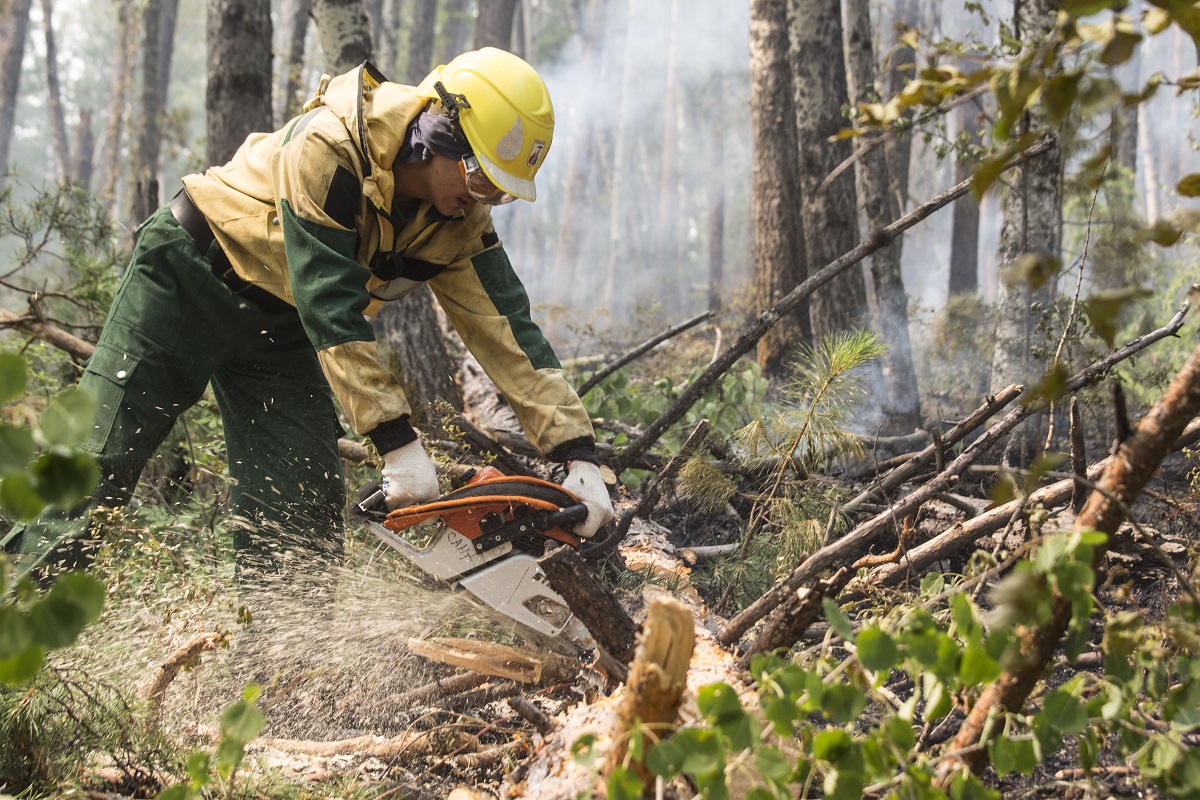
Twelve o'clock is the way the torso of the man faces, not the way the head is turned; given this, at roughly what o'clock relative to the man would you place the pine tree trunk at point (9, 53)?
The pine tree trunk is roughly at 7 o'clock from the man.

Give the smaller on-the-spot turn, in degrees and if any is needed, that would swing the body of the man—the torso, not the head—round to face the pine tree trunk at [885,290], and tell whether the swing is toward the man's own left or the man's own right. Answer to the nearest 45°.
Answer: approximately 90° to the man's own left

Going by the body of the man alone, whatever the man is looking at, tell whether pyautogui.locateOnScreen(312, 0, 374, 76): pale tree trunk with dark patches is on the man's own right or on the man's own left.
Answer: on the man's own left

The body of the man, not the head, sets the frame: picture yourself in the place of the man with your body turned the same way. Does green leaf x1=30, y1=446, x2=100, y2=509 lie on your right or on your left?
on your right

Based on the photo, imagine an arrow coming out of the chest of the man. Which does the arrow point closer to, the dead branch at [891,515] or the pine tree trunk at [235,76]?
the dead branch

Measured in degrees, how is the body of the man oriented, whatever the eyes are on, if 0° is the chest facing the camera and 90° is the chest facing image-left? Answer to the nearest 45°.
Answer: approximately 315°

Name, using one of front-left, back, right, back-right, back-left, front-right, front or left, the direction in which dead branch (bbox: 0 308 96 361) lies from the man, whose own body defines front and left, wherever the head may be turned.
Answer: back

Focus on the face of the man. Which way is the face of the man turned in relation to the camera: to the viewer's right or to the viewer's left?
to the viewer's right
